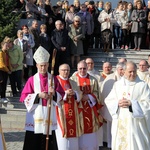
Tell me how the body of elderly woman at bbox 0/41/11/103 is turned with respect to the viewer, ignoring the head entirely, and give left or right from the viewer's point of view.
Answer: facing the viewer and to the right of the viewer

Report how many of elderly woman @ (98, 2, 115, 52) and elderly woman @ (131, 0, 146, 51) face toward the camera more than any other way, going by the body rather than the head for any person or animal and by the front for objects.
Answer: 2

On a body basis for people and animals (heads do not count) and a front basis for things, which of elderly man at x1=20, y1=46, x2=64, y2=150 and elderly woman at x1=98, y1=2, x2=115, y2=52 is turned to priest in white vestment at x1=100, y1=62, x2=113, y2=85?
the elderly woman

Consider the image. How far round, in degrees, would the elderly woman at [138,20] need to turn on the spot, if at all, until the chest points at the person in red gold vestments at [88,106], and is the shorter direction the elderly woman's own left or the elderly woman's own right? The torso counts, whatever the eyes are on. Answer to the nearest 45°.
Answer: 0° — they already face them

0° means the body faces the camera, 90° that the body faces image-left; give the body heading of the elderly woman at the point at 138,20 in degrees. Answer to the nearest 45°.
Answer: approximately 0°

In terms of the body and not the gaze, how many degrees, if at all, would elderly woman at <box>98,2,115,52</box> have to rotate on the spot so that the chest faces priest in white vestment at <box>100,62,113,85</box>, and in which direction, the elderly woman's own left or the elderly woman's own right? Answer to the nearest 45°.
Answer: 0° — they already face them

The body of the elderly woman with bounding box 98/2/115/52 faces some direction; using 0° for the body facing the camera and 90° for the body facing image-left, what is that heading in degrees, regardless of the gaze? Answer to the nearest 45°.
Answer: approximately 0°

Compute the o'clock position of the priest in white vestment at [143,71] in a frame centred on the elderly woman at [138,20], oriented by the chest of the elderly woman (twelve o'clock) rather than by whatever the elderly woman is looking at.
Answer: The priest in white vestment is roughly at 12 o'clock from the elderly woman.
